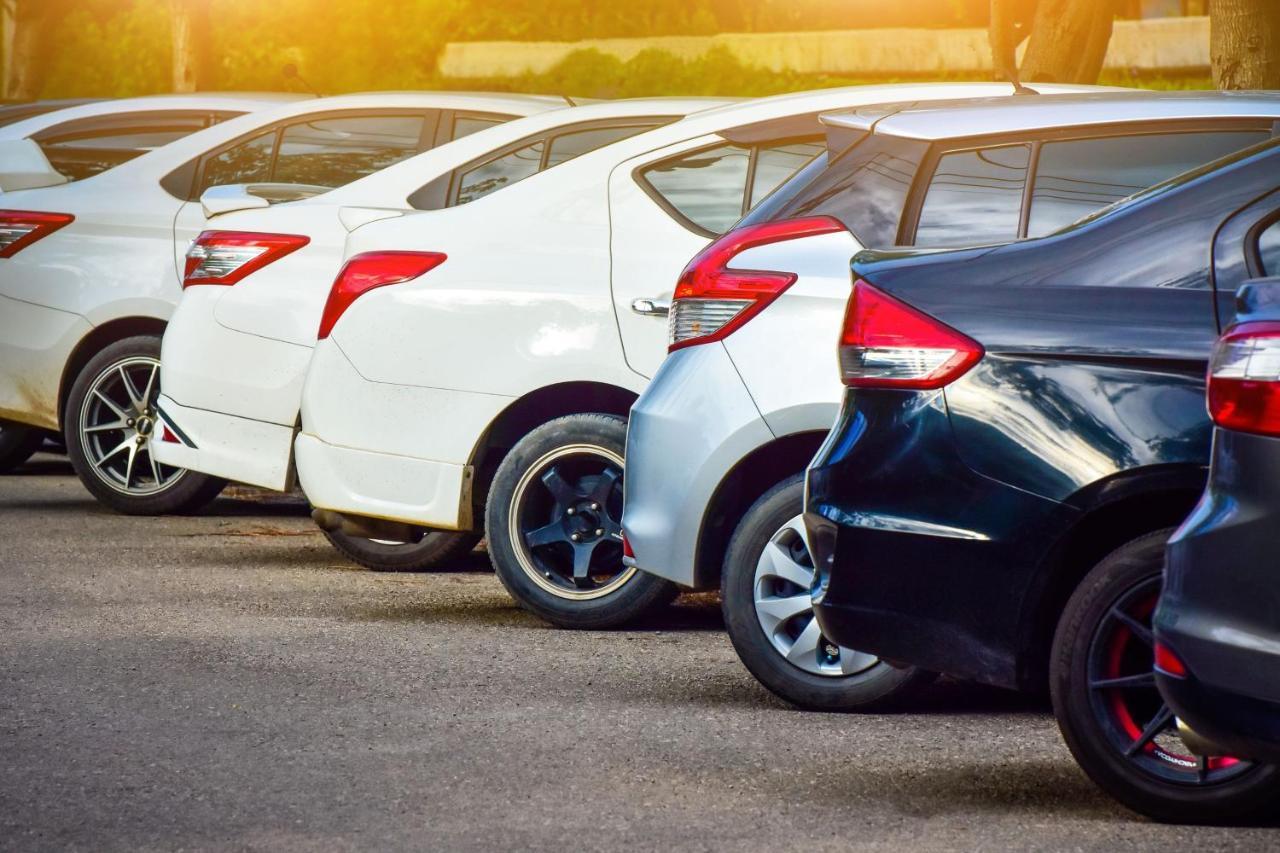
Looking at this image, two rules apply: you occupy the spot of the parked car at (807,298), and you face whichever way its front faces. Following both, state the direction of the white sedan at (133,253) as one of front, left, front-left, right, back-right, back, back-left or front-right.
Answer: back-left

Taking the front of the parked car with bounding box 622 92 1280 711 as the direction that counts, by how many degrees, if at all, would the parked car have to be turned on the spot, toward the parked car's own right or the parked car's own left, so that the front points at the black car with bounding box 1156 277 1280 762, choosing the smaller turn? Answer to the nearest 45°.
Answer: approximately 45° to the parked car's own right

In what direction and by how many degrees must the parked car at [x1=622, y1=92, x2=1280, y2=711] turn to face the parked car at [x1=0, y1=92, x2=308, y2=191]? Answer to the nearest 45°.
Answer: approximately 135° to its left

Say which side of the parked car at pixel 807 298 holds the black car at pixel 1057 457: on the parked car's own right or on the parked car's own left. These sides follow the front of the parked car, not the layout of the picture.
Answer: on the parked car's own right

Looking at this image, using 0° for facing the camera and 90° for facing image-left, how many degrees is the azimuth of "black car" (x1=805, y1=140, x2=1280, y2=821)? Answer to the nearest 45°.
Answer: approximately 270°

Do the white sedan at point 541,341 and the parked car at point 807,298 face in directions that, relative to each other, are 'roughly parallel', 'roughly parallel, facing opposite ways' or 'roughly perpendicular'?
roughly parallel

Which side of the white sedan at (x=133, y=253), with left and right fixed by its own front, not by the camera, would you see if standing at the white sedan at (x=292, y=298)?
right

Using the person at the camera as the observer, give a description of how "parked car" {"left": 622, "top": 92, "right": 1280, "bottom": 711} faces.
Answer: facing to the right of the viewer
